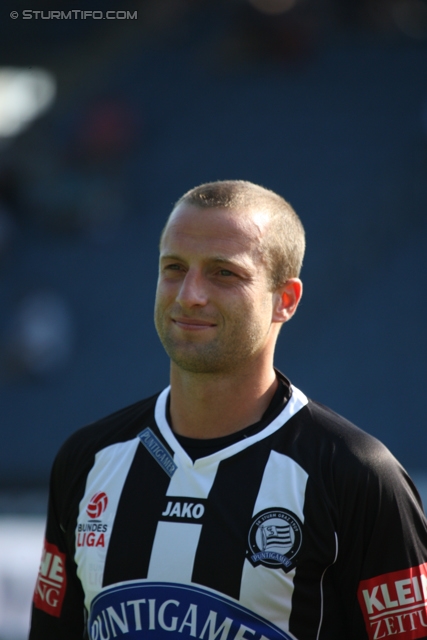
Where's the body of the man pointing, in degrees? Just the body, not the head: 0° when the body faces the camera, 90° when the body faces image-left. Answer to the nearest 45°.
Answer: approximately 45°
